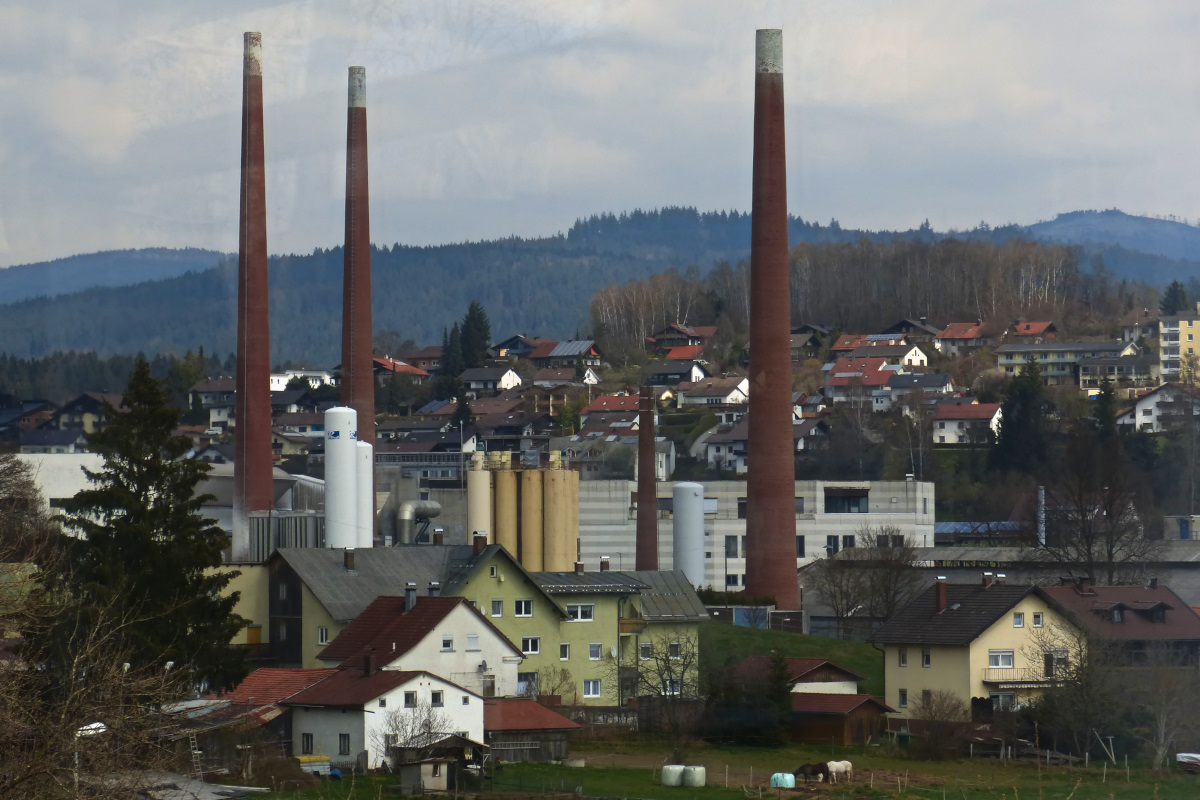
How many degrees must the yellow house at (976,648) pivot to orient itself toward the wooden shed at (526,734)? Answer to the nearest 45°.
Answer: approximately 90° to its right

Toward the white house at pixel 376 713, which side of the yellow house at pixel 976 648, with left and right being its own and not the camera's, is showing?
right

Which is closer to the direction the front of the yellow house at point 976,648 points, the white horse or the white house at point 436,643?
the white horse

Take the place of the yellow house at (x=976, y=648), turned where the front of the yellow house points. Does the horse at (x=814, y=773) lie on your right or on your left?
on your right

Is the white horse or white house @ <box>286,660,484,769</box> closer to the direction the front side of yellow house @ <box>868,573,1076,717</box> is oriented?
the white horse

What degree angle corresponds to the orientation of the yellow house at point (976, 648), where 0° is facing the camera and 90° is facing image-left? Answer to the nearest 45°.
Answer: approximately 315°

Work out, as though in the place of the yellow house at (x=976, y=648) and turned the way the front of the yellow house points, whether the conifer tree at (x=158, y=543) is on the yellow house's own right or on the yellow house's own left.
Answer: on the yellow house's own right

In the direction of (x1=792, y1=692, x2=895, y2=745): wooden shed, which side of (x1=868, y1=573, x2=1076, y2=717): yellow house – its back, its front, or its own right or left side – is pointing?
right
